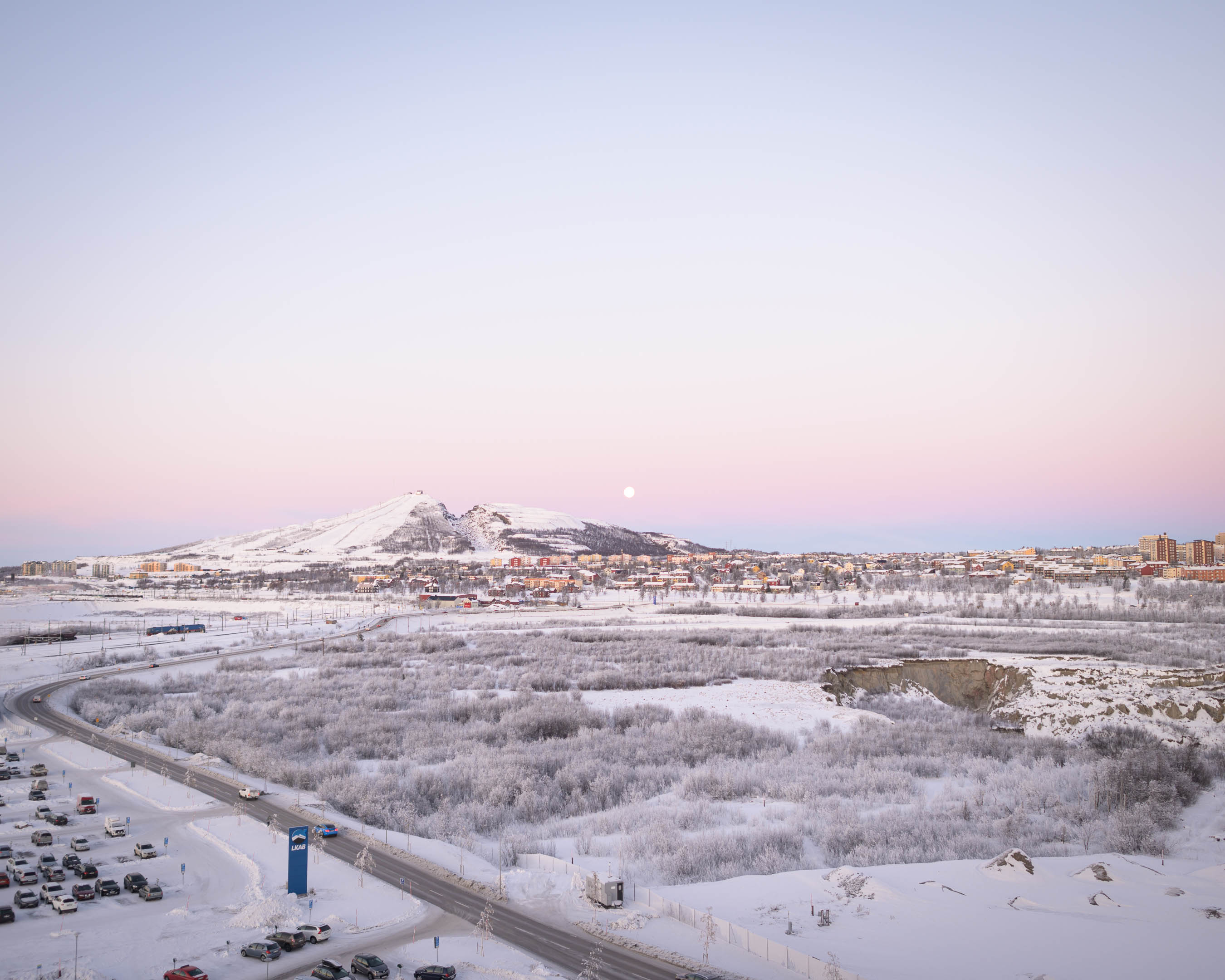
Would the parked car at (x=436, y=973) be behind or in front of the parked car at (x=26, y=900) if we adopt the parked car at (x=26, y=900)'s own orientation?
in front

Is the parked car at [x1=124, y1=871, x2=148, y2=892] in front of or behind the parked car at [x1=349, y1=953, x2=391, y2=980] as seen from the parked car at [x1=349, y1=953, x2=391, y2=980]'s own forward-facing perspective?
behind

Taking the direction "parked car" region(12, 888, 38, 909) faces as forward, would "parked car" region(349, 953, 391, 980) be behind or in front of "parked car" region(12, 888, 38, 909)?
in front

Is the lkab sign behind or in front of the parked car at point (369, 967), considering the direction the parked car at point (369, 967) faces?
behind

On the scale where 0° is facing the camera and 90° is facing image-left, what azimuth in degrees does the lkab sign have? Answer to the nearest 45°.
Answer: approximately 0°
